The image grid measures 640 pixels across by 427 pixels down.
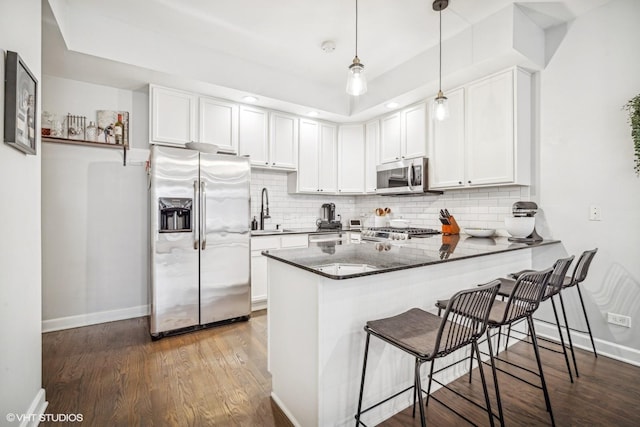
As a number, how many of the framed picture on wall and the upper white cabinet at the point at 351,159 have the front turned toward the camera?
1

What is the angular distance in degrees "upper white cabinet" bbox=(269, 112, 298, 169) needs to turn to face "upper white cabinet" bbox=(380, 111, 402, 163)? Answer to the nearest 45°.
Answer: approximately 45° to its left

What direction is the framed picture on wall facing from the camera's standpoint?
to the viewer's right

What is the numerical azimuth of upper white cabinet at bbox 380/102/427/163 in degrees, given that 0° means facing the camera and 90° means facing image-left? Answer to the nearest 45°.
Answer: approximately 45°

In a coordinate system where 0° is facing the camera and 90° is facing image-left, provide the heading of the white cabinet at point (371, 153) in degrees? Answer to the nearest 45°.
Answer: approximately 45°

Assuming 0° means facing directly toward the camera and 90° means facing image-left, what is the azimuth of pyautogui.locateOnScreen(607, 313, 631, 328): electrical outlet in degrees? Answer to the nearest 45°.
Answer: approximately 45°

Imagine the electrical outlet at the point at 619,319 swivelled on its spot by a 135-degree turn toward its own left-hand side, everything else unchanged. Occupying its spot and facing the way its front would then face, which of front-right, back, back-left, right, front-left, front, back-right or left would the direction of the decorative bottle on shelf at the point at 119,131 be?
back-right

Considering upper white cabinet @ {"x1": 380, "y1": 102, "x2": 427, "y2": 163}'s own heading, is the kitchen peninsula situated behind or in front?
in front

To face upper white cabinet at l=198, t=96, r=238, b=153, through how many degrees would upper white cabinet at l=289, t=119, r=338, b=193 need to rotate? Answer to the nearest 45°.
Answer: approximately 90° to its right

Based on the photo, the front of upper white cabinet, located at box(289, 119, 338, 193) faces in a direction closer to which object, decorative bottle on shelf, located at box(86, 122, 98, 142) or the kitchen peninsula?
the kitchen peninsula

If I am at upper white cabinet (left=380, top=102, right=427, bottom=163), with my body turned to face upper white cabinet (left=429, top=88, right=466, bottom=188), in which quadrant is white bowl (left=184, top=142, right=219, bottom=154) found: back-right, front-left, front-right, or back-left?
back-right
